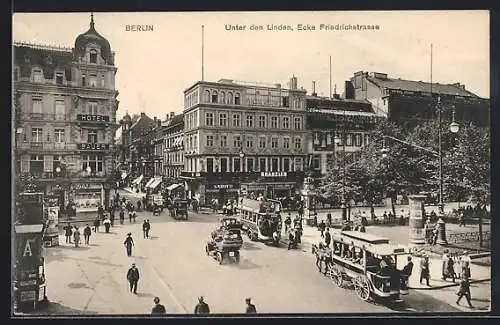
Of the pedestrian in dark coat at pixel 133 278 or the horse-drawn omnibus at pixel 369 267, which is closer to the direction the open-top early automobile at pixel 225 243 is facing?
the pedestrian in dark coat

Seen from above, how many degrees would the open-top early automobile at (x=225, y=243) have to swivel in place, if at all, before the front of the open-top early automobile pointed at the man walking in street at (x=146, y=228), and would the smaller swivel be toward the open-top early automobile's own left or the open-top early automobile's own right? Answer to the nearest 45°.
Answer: approximately 45° to the open-top early automobile's own right

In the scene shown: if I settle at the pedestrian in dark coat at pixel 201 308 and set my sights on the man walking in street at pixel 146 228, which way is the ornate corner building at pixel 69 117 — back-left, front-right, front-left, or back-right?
front-left

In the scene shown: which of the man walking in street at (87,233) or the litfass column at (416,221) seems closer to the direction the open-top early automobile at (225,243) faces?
the man walking in street
